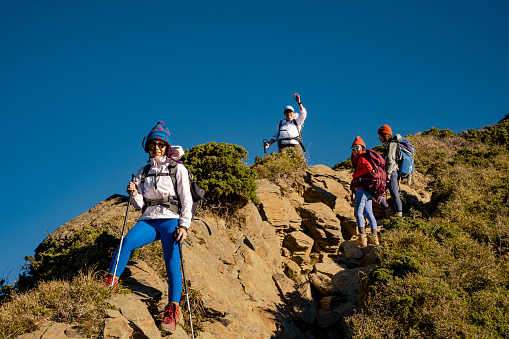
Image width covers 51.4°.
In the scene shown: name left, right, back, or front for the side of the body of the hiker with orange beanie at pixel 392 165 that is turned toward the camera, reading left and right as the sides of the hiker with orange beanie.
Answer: left

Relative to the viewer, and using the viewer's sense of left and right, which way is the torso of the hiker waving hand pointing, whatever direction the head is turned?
facing the viewer

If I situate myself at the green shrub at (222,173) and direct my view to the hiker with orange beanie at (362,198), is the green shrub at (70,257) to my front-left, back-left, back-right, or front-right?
back-right

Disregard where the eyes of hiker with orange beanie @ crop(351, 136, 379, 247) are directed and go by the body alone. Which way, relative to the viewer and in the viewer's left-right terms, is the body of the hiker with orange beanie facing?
facing the viewer and to the left of the viewer

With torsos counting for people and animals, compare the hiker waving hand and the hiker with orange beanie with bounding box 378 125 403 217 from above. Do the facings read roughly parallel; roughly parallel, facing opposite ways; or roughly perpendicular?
roughly perpendicular

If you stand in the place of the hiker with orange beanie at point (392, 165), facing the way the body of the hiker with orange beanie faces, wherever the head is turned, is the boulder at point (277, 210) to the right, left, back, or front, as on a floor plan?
front

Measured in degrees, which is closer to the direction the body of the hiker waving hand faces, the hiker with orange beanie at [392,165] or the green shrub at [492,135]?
the hiker with orange beanie

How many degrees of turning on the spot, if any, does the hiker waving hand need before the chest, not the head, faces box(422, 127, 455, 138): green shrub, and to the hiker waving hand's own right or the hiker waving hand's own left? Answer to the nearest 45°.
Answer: approximately 135° to the hiker waving hand's own left

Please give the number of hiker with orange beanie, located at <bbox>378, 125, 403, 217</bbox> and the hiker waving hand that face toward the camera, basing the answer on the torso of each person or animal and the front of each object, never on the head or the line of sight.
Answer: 1
